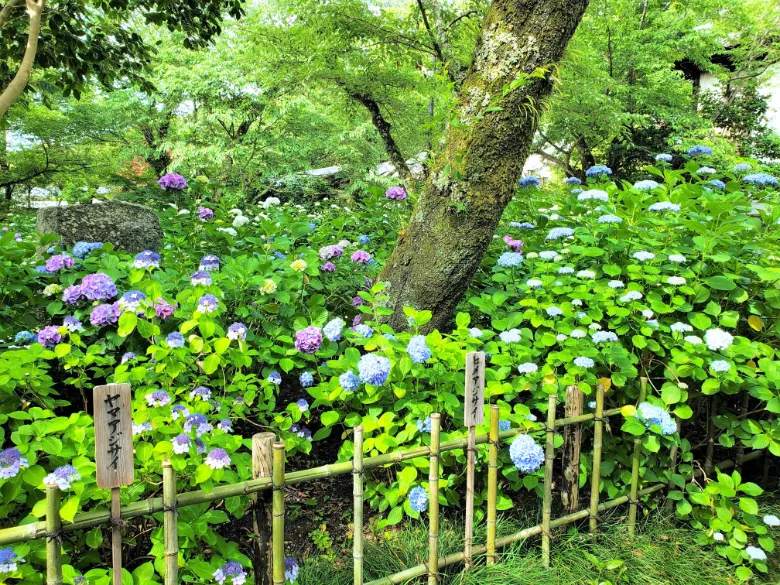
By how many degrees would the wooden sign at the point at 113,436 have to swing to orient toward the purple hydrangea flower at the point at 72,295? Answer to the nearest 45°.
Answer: approximately 180°

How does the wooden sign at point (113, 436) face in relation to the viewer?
toward the camera

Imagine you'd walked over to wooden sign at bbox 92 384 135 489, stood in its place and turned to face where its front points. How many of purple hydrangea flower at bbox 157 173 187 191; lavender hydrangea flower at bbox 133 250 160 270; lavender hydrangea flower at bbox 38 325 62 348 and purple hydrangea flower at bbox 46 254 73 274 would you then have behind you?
4

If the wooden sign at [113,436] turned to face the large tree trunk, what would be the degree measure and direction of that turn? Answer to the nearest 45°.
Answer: approximately 135° to its left

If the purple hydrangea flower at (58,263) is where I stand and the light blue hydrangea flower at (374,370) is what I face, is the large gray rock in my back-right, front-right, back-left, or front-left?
back-left

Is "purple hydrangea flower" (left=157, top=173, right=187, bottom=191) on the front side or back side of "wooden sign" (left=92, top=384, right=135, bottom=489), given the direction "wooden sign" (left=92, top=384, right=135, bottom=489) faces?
on the back side

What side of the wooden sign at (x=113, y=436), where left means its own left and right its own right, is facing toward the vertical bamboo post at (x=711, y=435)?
left
